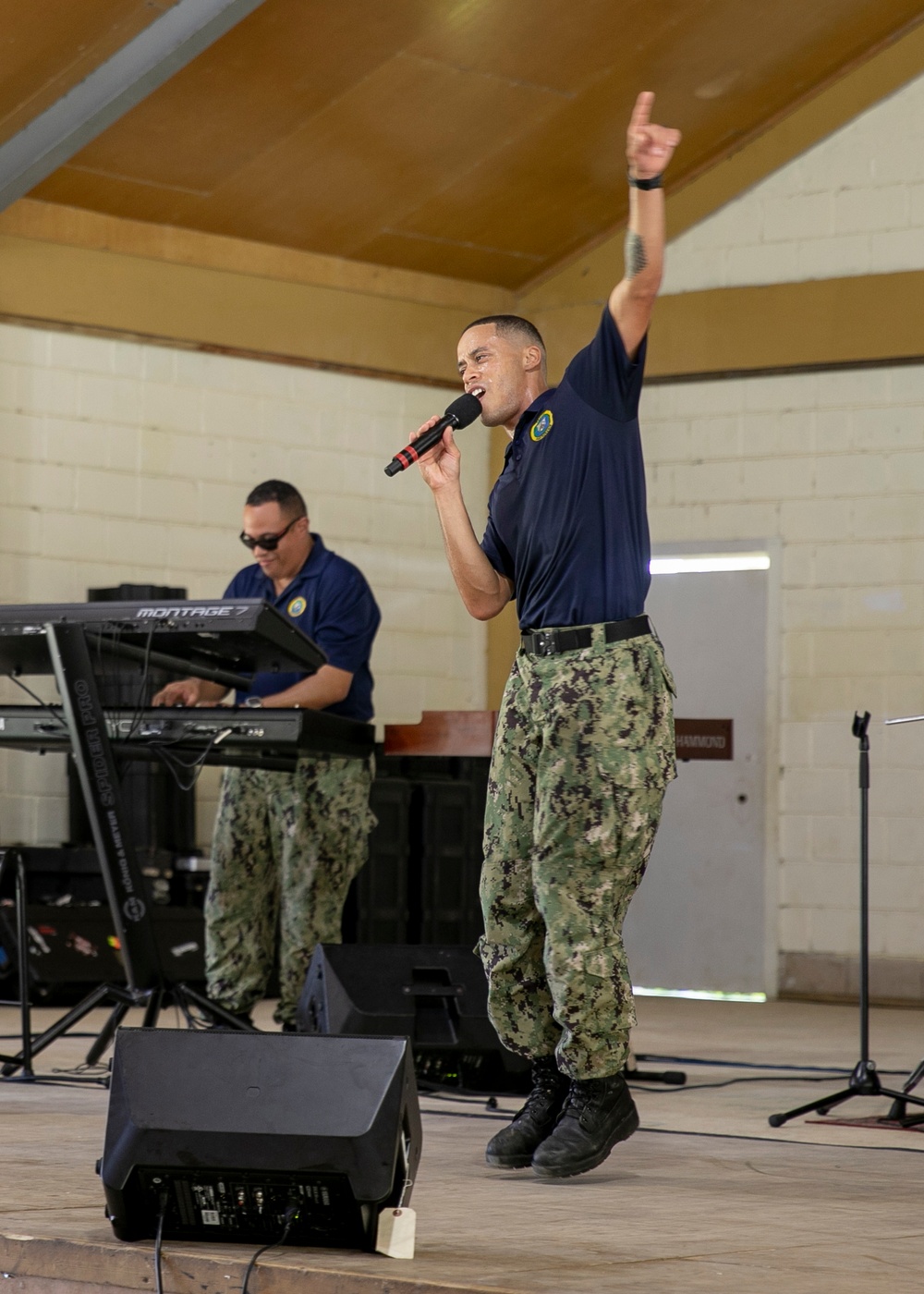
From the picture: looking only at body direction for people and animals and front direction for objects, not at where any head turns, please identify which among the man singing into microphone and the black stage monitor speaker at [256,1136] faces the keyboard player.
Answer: the black stage monitor speaker

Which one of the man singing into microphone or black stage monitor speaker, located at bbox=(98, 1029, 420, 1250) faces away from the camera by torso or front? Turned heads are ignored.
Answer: the black stage monitor speaker

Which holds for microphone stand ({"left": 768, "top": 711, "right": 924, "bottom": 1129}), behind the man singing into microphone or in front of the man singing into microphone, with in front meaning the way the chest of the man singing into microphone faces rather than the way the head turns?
behind

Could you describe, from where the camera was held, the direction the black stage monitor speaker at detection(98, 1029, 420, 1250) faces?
facing away from the viewer

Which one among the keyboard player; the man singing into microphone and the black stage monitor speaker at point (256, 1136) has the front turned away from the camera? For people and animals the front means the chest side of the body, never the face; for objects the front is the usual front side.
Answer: the black stage monitor speaker

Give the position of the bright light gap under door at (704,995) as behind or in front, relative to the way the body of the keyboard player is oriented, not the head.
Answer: behind

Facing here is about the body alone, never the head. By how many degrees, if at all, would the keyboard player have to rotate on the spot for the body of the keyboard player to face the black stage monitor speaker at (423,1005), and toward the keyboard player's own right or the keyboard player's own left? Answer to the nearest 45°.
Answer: approximately 90° to the keyboard player's own left

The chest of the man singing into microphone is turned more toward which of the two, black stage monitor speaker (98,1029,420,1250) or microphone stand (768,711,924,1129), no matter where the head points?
the black stage monitor speaker
